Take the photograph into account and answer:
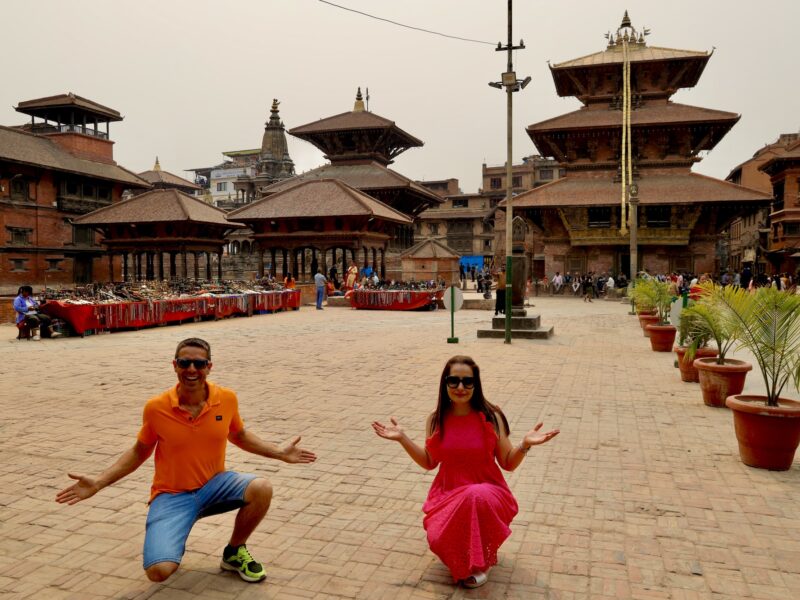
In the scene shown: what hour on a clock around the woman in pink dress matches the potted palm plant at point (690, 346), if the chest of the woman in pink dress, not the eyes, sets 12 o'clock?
The potted palm plant is roughly at 7 o'clock from the woman in pink dress.

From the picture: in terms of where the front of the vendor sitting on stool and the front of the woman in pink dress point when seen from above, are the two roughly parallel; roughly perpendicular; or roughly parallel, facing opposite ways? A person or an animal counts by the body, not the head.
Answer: roughly perpendicular

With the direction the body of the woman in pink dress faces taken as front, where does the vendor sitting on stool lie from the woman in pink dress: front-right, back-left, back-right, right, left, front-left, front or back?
back-right

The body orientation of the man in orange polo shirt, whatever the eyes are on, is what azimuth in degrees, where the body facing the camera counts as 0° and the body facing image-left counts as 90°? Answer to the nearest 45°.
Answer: approximately 0°

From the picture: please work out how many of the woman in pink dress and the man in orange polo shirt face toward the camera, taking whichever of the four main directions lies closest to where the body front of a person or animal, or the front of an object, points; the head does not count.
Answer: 2

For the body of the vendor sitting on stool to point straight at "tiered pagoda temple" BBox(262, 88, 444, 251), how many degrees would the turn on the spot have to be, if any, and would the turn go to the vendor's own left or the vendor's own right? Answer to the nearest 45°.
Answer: approximately 90° to the vendor's own left

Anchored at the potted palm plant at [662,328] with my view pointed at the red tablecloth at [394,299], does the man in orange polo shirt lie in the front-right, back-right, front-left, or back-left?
back-left

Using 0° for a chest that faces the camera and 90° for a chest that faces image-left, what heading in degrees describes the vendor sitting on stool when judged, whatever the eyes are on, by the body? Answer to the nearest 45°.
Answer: approximately 315°
